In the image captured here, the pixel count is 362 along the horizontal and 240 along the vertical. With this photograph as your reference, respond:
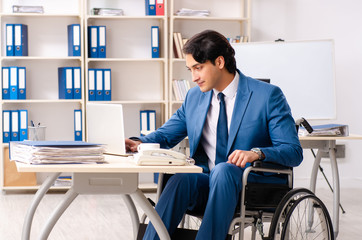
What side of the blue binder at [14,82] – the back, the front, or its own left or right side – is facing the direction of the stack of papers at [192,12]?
left

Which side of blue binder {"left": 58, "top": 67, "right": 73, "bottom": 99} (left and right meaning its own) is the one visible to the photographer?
front

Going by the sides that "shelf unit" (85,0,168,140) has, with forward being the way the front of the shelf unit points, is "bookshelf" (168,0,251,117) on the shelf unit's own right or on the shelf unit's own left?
on the shelf unit's own left

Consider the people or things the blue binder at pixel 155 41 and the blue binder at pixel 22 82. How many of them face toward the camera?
2

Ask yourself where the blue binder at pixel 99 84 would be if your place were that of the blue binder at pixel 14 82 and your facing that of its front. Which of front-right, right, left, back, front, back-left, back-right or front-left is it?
left

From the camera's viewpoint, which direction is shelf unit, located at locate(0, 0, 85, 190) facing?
toward the camera

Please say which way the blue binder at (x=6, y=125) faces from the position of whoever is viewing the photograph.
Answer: facing the viewer

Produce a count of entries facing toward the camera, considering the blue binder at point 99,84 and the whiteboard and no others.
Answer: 2
